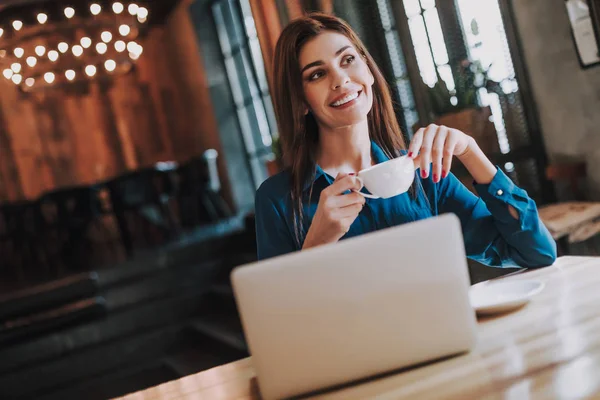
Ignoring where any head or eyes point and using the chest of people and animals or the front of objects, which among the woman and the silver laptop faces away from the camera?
the silver laptop

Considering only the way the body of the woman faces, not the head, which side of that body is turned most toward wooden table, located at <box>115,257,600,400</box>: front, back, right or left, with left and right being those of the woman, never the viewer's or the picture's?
front

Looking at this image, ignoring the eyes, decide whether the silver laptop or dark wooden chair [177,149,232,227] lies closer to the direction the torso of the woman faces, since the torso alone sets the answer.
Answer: the silver laptop

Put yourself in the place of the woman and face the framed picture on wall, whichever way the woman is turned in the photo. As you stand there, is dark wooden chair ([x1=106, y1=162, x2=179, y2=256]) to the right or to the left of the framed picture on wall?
left

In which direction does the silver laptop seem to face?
away from the camera

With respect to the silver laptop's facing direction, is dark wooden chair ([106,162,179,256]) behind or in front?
in front

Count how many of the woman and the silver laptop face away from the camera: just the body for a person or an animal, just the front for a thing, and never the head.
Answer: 1

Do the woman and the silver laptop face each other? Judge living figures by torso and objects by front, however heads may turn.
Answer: yes

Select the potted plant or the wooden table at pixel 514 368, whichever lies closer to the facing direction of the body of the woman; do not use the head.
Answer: the wooden table

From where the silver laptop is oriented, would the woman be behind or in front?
in front

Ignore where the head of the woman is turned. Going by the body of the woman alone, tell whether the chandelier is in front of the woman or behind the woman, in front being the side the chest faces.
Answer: behind

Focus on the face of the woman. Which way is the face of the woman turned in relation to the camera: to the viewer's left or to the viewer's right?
to the viewer's right

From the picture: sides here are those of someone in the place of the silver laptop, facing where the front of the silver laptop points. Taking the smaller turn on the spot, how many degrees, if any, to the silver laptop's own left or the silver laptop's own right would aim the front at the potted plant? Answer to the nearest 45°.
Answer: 0° — it already faces it

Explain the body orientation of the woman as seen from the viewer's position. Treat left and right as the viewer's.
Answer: facing the viewer

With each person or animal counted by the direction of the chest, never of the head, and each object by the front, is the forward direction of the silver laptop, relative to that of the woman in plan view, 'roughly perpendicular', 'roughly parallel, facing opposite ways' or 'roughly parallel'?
roughly parallel, facing opposite ways
